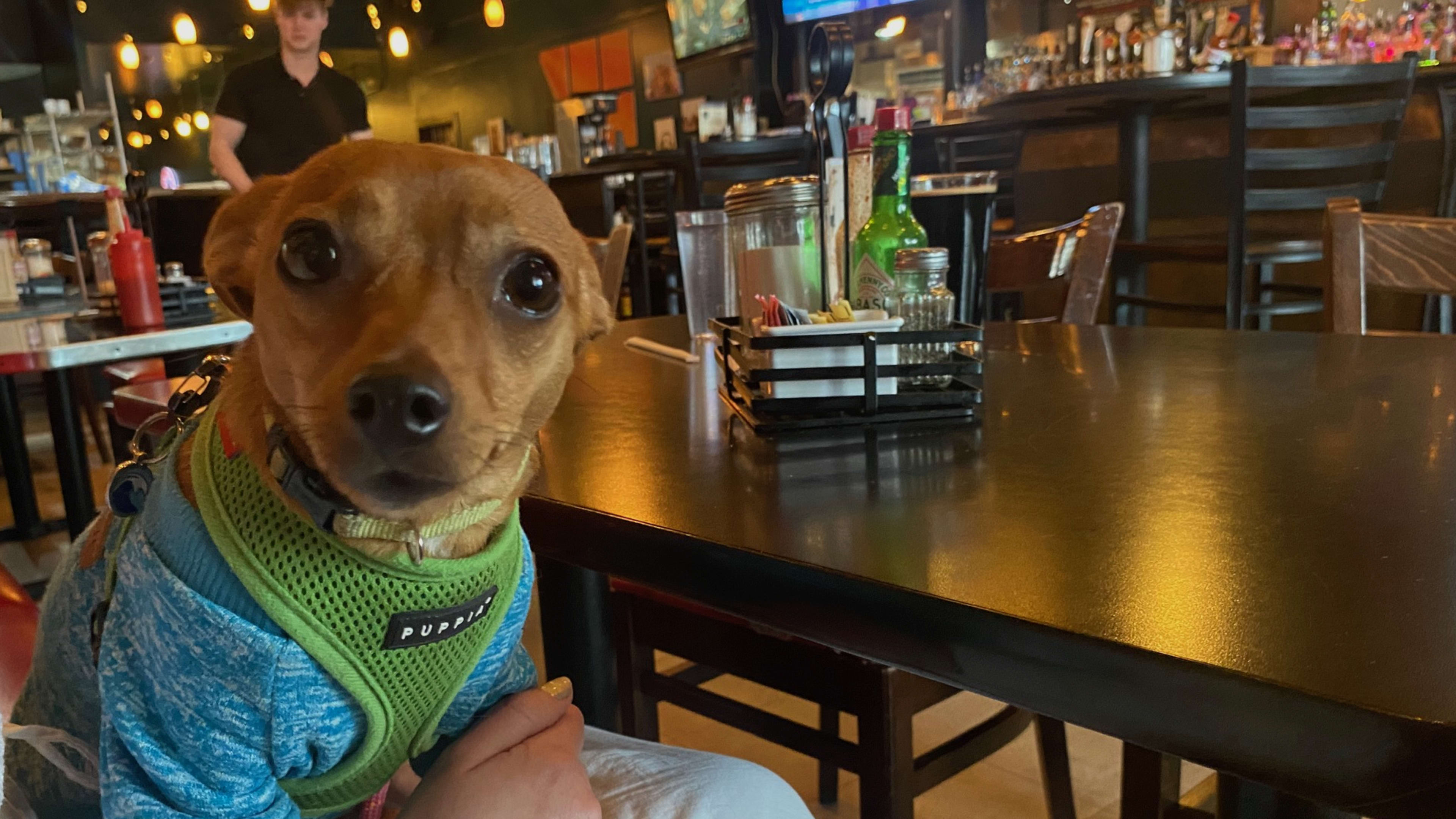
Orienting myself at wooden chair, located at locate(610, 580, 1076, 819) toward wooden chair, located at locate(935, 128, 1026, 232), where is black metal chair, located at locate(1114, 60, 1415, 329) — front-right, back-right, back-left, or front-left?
front-right

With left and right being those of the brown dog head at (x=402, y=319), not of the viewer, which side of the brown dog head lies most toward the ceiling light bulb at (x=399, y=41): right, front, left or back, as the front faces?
back

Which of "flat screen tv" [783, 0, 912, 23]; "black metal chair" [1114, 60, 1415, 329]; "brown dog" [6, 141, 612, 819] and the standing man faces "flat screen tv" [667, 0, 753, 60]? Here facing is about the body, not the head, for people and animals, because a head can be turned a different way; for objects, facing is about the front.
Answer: the black metal chair

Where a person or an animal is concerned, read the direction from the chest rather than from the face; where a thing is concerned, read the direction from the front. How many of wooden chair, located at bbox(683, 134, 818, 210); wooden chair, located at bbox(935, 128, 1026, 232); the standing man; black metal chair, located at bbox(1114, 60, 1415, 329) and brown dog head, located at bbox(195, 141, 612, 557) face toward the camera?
2

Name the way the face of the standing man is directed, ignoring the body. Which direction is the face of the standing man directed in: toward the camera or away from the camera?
toward the camera

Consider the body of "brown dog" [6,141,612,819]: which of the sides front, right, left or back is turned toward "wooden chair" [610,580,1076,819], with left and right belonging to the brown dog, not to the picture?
left

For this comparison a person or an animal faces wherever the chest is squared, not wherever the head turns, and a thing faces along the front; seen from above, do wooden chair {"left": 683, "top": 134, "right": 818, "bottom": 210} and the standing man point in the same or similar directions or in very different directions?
very different directions

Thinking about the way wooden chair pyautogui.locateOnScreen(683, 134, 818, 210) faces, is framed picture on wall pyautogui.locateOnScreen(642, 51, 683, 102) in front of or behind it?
in front

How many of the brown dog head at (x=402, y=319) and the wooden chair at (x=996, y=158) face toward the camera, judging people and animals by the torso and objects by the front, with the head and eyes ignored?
1

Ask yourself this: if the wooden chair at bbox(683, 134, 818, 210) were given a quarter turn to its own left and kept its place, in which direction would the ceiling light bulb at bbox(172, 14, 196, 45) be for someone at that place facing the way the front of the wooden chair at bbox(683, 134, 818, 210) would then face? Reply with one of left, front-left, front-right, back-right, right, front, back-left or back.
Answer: front-right

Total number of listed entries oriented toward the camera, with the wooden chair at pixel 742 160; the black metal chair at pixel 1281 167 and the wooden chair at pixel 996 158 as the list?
0

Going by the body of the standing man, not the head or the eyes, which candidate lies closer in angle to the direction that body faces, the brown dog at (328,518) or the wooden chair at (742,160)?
the brown dog

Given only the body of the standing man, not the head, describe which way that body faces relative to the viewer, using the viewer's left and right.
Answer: facing the viewer

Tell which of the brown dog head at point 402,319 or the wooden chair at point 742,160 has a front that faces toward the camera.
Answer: the brown dog head
